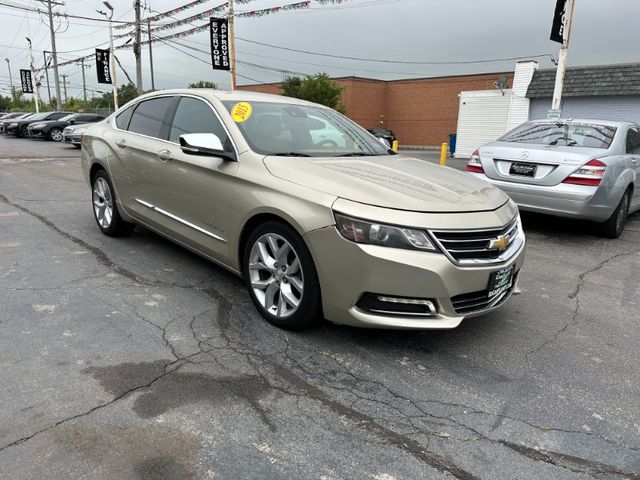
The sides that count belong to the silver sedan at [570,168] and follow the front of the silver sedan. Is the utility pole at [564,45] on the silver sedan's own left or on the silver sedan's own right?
on the silver sedan's own left

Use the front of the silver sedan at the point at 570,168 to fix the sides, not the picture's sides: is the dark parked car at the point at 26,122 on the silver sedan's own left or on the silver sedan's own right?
on the silver sedan's own left

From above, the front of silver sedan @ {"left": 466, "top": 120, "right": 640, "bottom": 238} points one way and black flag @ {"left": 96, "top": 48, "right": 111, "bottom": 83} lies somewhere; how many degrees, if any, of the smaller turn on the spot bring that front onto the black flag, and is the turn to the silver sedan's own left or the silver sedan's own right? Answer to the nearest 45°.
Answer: approximately 90° to the silver sedan's own left

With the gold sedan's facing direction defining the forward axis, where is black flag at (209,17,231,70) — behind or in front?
behind

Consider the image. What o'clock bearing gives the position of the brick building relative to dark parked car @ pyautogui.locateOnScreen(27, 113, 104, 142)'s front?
The brick building is roughly at 7 o'clock from the dark parked car.

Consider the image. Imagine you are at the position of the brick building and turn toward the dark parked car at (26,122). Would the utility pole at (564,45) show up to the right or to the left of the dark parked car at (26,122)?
left

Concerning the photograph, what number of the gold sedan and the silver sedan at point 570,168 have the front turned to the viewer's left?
0

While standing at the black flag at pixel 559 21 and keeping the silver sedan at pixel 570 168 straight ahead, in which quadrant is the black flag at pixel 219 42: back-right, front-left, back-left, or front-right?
back-right

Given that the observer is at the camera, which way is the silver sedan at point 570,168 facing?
facing away from the viewer and to the right of the viewer

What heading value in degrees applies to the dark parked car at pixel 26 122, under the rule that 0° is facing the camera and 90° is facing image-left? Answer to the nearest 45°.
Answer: approximately 45°

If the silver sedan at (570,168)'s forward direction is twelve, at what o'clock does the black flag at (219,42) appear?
The black flag is roughly at 9 o'clock from the silver sedan.
